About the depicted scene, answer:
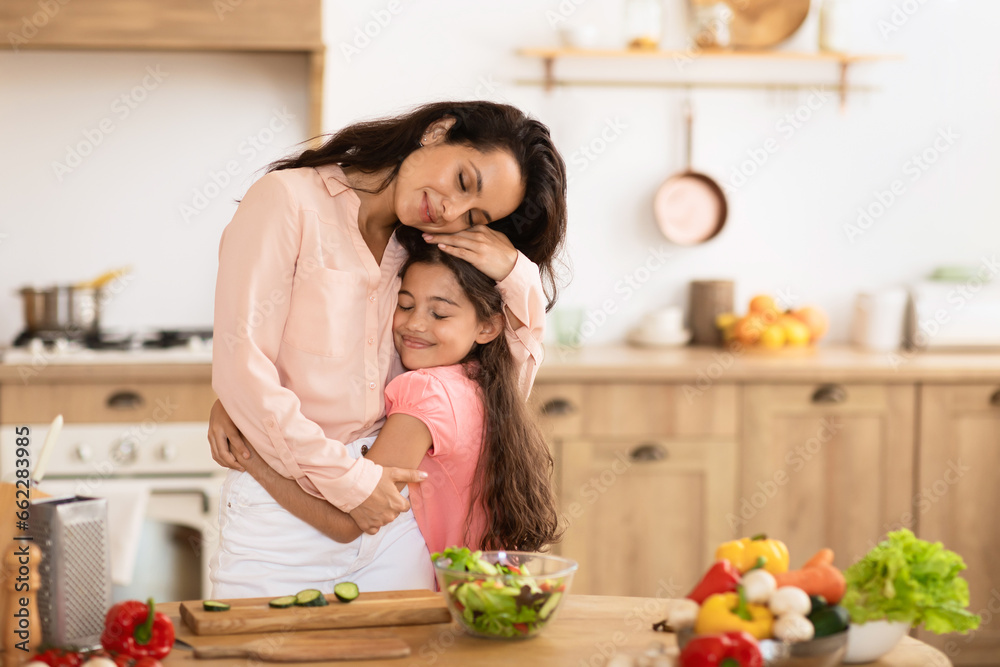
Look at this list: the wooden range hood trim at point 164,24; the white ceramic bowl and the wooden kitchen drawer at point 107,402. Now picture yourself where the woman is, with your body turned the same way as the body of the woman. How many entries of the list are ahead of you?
1

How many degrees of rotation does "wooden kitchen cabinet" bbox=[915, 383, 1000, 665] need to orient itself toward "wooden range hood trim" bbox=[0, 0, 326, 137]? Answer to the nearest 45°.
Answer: approximately 45° to its right

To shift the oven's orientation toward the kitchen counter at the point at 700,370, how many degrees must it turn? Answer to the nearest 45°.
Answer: approximately 90° to its left

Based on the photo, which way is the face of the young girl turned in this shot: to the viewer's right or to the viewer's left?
to the viewer's left

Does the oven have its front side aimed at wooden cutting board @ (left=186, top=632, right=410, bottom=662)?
yes

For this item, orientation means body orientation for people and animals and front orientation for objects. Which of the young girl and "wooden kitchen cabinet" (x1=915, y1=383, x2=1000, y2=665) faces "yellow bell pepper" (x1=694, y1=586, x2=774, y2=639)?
the wooden kitchen cabinet

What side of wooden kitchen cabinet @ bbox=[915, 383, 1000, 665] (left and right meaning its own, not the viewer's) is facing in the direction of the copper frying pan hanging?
right
